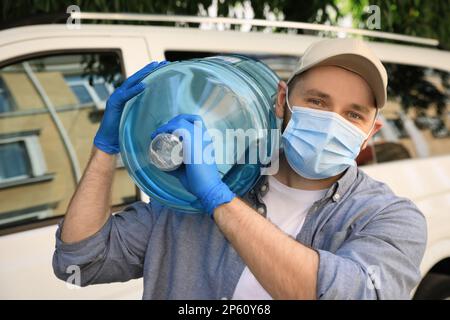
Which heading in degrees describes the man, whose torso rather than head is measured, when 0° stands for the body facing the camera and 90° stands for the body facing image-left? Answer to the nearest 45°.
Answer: approximately 0°
